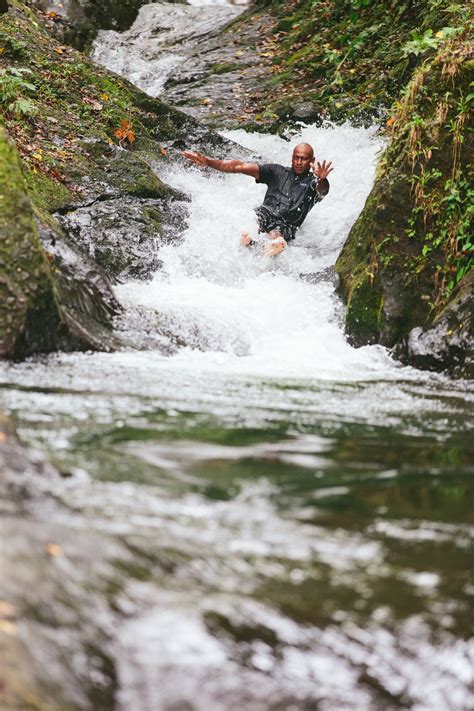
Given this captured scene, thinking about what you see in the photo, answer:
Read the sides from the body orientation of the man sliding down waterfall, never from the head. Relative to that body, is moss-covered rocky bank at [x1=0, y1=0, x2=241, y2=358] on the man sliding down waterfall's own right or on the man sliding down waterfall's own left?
on the man sliding down waterfall's own right

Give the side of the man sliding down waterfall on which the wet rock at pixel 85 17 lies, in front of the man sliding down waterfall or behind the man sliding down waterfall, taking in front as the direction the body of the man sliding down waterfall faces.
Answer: behind

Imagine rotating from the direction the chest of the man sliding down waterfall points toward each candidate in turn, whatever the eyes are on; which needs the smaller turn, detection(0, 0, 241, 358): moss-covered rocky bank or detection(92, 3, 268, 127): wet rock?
the moss-covered rocky bank

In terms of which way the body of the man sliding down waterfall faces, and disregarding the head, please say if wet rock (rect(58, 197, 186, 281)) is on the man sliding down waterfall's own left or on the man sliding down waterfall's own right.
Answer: on the man sliding down waterfall's own right

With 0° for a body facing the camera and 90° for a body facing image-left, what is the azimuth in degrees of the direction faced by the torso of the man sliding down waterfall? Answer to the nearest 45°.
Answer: approximately 0°

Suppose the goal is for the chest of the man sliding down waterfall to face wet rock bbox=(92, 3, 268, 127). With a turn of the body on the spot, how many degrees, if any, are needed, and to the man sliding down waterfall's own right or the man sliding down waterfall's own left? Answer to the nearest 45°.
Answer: approximately 180°

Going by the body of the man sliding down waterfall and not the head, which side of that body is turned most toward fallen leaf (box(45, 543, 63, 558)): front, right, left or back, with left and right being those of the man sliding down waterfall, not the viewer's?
front

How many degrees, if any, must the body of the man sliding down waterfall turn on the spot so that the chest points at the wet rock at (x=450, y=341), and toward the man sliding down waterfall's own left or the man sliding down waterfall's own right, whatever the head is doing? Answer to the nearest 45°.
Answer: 0° — they already face it

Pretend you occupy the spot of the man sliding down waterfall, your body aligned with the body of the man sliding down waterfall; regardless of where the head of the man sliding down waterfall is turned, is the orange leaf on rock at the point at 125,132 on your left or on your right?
on your right

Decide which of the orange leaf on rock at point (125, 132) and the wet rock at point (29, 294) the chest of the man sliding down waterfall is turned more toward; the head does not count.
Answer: the wet rock

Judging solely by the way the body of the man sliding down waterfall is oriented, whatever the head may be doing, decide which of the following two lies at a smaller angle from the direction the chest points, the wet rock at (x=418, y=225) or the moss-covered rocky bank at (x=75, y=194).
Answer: the wet rock

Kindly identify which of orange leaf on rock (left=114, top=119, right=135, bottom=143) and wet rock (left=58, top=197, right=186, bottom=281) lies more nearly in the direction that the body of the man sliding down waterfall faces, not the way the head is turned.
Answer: the wet rock
